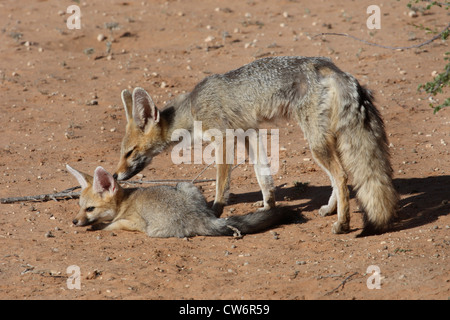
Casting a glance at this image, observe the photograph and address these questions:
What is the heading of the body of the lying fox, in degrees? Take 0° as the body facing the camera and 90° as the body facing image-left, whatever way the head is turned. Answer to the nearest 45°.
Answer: approximately 90°

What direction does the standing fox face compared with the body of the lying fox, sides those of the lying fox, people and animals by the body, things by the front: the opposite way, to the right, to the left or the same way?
the same way

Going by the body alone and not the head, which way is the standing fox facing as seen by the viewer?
to the viewer's left
